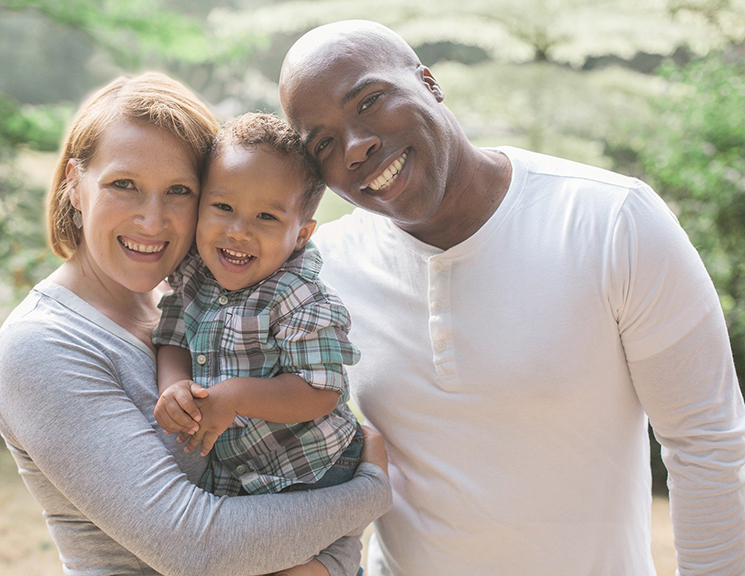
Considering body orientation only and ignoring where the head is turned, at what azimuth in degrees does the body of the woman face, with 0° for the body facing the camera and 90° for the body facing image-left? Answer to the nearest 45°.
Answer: approximately 315°

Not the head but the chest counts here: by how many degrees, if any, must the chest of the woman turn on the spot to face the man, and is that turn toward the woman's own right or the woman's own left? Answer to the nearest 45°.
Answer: approximately 45° to the woman's own left

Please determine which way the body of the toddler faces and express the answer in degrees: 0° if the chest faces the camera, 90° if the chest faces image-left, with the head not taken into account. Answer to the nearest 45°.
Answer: approximately 45°
